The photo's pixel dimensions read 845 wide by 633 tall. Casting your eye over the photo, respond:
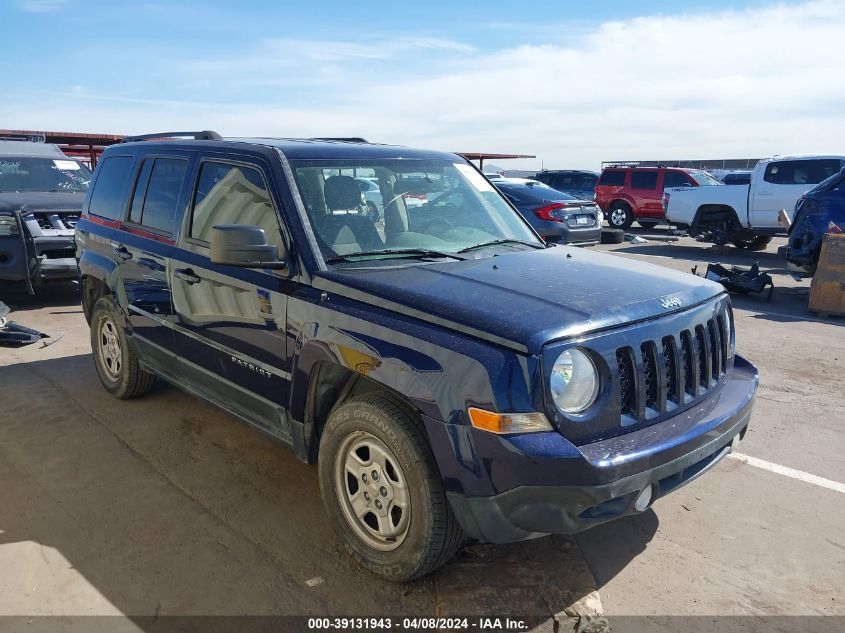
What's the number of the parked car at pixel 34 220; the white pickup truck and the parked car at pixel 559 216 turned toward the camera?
1

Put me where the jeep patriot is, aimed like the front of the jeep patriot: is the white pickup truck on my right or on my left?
on my left

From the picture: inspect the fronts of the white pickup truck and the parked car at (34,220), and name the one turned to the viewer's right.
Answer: the white pickup truck

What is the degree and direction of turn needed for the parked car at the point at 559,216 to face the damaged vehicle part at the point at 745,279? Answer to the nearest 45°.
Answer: approximately 180°

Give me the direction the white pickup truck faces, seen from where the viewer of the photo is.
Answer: facing to the right of the viewer

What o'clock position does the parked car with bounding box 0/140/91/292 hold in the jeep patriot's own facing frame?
The parked car is roughly at 6 o'clock from the jeep patriot.

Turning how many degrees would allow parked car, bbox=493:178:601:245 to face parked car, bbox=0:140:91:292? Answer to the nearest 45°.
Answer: approximately 90° to its left

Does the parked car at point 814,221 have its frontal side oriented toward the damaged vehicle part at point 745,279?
yes

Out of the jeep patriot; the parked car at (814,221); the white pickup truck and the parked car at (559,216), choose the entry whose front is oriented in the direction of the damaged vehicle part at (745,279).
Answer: the parked car at (814,221)

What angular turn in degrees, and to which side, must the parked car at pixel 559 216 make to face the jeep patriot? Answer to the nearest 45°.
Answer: approximately 135° to its left

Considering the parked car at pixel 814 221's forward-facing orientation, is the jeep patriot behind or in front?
in front

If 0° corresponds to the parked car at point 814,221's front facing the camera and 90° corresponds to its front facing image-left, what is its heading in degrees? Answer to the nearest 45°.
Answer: approximately 45°

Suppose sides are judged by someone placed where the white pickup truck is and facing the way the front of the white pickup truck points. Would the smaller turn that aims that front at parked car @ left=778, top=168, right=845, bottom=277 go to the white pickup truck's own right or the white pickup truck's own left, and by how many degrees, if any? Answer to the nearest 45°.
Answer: approximately 90° to the white pickup truck's own right

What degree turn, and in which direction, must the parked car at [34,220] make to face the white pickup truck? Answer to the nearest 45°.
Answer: approximately 90° to its left

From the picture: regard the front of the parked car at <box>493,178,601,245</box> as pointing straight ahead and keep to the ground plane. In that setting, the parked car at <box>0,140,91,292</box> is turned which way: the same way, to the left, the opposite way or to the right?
the opposite way

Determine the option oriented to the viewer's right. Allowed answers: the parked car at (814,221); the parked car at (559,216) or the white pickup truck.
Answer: the white pickup truck
